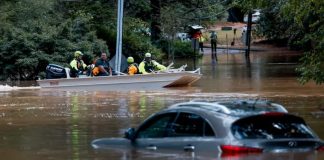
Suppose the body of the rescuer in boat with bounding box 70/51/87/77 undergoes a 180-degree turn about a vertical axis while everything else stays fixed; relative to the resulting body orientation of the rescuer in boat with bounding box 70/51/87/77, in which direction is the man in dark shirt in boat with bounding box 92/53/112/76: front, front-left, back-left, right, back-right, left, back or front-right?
back

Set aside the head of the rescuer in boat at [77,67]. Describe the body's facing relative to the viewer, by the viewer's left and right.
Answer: facing the viewer and to the right of the viewer

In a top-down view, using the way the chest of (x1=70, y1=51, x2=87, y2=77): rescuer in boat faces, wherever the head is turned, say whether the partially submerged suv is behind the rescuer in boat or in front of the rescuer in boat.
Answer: in front

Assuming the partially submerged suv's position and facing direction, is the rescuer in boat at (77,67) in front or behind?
in front

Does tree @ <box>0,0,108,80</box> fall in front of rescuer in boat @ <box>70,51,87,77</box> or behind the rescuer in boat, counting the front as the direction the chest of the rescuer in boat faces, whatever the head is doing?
behind

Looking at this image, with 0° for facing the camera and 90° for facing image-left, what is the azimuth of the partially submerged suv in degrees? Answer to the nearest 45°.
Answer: approximately 135°

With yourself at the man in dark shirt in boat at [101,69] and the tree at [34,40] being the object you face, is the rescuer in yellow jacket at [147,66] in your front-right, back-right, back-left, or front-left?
back-right

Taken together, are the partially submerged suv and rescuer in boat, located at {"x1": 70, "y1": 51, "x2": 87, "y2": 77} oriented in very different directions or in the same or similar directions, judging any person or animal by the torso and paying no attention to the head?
very different directions

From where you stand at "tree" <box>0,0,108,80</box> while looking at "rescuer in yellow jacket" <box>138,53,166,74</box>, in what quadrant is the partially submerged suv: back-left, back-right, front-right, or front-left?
front-right

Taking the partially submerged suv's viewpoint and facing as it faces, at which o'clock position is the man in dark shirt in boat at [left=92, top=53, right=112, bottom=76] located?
The man in dark shirt in boat is roughly at 1 o'clock from the partially submerged suv.
